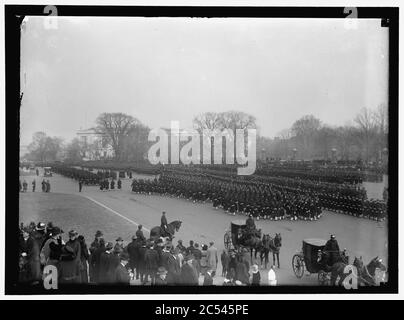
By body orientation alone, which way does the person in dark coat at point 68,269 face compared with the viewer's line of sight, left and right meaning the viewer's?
facing away from the viewer

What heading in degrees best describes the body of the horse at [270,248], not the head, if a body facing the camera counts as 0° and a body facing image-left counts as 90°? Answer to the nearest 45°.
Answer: approximately 315°

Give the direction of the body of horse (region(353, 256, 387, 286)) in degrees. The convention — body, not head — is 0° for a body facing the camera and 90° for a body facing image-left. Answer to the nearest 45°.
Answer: approximately 270°

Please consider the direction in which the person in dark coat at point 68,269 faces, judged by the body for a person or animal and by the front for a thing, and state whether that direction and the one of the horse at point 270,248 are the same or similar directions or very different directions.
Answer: very different directions

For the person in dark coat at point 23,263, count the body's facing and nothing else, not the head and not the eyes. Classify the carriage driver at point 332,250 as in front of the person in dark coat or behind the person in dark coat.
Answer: in front

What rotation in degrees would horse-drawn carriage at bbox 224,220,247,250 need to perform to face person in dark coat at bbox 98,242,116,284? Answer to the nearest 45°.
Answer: approximately 135° to its right

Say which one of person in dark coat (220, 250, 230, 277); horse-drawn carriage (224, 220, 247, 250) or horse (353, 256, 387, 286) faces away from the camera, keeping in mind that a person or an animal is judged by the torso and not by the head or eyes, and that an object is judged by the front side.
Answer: the person in dark coat

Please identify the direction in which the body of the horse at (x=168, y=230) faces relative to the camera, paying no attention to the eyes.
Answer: to the viewer's right

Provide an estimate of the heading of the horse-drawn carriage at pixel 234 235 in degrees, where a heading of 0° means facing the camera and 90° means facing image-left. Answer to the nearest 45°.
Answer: approximately 315°

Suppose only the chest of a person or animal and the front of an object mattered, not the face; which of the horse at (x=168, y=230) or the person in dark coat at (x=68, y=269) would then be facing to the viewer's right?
the horse

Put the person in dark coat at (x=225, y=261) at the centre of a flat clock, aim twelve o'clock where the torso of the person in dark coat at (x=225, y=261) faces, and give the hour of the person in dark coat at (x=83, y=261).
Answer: the person in dark coat at (x=83, y=261) is roughly at 9 o'clock from the person in dark coat at (x=225, y=261).
